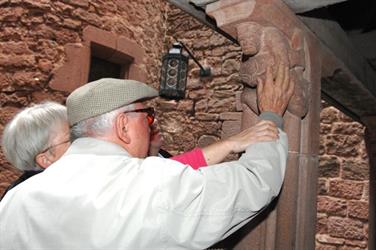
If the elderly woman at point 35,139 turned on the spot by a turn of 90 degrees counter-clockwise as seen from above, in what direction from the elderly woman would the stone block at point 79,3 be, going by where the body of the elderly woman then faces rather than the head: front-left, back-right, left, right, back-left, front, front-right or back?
front-right

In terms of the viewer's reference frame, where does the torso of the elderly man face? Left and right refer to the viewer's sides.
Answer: facing away from the viewer and to the right of the viewer

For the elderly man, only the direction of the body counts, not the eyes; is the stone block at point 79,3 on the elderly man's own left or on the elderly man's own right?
on the elderly man's own left

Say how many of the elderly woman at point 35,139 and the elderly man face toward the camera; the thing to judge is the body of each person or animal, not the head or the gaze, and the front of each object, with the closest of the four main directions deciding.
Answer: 0

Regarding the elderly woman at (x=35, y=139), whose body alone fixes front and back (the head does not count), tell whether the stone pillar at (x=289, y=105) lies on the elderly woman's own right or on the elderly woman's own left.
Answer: on the elderly woman's own right

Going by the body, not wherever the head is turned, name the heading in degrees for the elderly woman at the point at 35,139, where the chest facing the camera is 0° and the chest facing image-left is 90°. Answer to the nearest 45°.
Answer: approximately 225°

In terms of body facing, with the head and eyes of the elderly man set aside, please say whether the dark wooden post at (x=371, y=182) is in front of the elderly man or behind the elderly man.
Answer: in front

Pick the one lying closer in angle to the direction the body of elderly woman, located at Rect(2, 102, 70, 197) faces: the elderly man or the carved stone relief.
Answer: the carved stone relief

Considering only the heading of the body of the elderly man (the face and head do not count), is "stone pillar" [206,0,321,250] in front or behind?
in front

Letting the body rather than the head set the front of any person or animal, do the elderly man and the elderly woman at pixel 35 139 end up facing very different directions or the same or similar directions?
same or similar directions

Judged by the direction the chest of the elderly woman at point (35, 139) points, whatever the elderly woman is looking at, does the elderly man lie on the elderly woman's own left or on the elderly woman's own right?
on the elderly woman's own right

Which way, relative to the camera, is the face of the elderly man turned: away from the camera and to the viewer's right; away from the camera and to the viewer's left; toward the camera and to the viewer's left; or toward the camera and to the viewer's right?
away from the camera and to the viewer's right

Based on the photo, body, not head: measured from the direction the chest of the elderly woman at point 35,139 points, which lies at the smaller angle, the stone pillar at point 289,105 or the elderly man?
the stone pillar

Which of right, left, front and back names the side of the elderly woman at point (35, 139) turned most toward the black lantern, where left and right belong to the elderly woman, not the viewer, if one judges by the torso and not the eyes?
front

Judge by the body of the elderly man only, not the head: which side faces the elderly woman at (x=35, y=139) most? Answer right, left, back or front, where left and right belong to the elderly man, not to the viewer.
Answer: left
